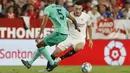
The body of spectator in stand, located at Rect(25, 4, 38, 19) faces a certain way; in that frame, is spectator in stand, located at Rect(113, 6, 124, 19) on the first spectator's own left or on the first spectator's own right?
on the first spectator's own left

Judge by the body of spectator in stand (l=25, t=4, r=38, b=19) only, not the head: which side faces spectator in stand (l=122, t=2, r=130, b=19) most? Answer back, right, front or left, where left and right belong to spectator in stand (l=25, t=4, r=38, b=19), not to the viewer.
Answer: left

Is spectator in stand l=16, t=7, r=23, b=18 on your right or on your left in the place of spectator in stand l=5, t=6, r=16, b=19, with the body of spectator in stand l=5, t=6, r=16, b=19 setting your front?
on your left

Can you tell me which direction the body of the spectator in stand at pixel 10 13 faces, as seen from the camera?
toward the camera

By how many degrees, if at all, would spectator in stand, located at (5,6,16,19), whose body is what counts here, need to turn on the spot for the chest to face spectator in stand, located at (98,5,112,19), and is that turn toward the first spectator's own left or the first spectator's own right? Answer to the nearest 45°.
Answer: approximately 90° to the first spectator's own left

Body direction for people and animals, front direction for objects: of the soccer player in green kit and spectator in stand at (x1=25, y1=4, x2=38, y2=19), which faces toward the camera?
the spectator in stand
